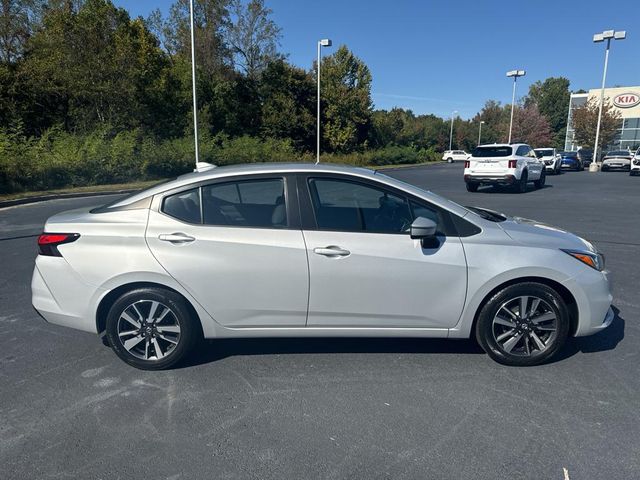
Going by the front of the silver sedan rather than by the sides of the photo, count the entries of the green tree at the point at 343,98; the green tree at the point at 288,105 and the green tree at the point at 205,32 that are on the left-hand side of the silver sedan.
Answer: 3

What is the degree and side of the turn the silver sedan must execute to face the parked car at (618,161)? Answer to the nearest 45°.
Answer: approximately 45° to its left

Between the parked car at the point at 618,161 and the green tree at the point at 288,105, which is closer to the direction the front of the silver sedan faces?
the parked car

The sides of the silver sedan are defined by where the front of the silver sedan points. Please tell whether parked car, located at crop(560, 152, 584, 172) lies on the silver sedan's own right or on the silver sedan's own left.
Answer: on the silver sedan's own left

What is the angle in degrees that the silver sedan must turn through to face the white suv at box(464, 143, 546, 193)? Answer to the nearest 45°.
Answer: approximately 45° to its left

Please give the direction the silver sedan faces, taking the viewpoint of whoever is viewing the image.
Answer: facing to the right of the viewer

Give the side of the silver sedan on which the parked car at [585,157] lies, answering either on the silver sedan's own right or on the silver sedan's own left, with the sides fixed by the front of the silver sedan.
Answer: on the silver sedan's own left

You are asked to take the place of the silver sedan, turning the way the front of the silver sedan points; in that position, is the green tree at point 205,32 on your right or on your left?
on your left

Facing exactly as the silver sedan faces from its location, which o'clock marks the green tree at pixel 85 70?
The green tree is roughly at 8 o'clock from the silver sedan.

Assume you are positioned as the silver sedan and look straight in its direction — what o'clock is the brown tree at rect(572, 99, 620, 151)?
The brown tree is roughly at 10 o'clock from the silver sedan.

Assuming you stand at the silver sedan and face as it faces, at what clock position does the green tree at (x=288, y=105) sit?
The green tree is roughly at 9 o'clock from the silver sedan.
